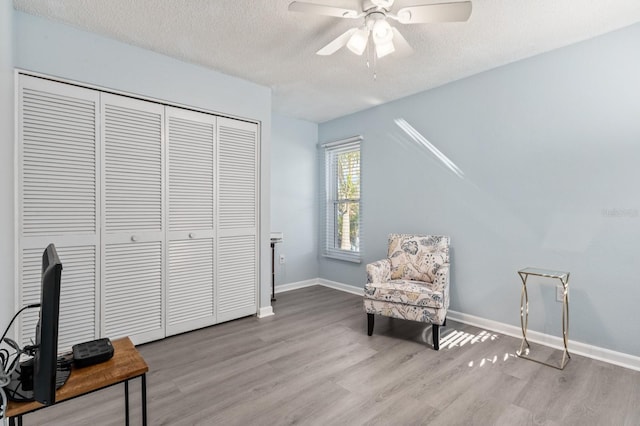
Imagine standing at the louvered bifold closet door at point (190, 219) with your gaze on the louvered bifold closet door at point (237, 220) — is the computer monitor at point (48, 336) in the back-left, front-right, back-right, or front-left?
back-right

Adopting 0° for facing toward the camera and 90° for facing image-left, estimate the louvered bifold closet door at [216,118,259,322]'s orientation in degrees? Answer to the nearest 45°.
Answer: approximately 315°

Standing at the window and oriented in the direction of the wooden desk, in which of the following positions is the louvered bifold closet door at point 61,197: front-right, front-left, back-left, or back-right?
front-right

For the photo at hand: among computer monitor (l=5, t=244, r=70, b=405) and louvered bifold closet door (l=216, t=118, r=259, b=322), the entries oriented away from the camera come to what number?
0

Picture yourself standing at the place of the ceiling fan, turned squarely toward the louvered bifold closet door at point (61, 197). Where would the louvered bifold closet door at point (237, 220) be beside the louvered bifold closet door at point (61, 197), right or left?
right

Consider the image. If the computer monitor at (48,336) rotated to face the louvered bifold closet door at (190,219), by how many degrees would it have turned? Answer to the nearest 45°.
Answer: approximately 45° to its left

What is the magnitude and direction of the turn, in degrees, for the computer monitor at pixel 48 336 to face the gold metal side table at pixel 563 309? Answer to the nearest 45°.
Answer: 0° — it already faces it

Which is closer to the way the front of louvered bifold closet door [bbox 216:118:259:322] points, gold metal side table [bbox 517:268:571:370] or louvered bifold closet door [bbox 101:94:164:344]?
the gold metal side table

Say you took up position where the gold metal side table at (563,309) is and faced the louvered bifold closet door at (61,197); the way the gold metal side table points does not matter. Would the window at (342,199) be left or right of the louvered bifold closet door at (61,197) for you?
right

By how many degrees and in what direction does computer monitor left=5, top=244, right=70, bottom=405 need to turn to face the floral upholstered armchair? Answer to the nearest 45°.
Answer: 0° — it already faces it

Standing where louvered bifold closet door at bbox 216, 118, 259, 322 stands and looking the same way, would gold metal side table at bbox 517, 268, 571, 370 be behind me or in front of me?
in front

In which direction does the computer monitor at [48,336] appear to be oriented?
to the viewer's right
